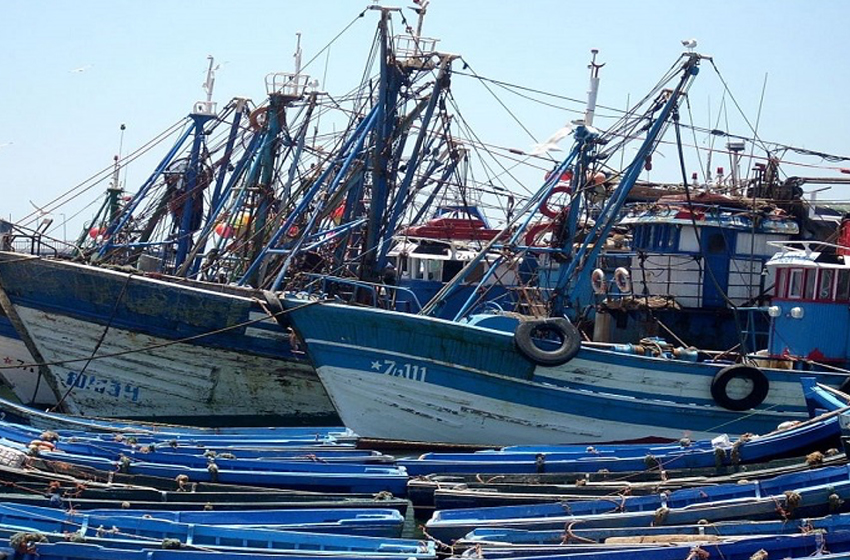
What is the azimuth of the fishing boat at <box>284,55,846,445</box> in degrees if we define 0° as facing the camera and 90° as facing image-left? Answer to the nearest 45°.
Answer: approximately 90°

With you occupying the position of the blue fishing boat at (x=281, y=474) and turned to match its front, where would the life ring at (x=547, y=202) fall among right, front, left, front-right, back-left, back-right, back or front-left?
back-right

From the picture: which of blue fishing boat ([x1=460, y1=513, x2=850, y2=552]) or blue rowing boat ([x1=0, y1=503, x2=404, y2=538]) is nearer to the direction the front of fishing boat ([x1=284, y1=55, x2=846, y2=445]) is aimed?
the blue rowing boat

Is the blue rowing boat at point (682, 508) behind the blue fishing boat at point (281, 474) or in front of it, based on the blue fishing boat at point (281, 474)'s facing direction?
behind

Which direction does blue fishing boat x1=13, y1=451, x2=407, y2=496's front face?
to the viewer's left
